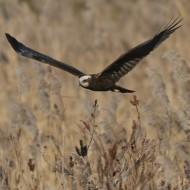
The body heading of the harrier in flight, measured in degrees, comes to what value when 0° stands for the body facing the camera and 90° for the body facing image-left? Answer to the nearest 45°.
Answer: approximately 45°
